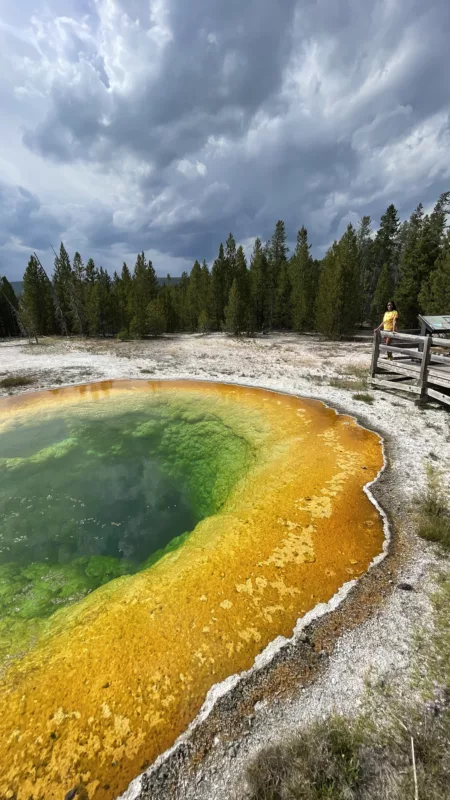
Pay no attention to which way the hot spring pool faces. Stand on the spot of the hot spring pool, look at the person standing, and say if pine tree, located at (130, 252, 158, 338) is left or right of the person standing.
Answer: left

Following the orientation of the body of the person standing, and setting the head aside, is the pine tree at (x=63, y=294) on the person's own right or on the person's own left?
on the person's own right

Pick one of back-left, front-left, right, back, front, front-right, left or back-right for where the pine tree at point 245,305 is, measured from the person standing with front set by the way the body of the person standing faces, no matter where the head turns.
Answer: right

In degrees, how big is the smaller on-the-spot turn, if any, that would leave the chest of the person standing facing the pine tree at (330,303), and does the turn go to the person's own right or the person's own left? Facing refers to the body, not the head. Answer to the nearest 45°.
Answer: approximately 135° to the person's own right

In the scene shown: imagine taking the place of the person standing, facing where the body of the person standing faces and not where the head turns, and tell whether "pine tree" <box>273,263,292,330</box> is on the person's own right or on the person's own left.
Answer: on the person's own right

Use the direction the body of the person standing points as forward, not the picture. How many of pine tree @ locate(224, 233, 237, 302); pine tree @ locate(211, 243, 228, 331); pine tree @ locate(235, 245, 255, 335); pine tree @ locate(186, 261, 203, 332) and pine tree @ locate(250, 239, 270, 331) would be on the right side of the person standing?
5

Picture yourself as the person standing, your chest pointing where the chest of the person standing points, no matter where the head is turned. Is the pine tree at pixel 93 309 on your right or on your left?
on your right

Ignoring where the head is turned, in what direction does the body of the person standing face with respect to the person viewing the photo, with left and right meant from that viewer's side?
facing the viewer and to the left of the viewer

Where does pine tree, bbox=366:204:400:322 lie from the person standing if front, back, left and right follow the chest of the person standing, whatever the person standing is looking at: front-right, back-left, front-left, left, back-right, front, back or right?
back-right

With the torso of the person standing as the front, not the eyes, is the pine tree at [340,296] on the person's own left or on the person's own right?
on the person's own right

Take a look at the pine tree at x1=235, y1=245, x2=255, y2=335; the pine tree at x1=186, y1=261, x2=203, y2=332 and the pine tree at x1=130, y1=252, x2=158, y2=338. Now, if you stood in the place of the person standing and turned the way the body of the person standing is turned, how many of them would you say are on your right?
3

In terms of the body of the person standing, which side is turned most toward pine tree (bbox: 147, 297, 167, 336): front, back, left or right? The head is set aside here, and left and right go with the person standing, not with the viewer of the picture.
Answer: right

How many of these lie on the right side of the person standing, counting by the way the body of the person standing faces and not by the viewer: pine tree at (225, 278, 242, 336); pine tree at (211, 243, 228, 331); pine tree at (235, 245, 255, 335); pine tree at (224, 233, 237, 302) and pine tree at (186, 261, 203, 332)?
5

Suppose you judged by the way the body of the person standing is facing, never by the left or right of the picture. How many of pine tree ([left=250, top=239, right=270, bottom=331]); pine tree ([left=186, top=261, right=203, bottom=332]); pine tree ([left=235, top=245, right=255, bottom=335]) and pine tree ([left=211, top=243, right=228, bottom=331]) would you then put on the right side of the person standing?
4

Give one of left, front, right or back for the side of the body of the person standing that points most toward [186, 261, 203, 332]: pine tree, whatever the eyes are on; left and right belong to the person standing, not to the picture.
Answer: right
